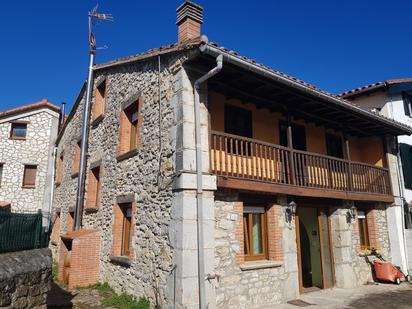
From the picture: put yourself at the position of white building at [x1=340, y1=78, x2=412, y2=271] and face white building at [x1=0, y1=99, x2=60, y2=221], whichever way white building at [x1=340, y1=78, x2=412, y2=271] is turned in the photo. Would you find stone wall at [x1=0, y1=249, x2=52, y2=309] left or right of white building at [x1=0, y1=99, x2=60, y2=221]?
left

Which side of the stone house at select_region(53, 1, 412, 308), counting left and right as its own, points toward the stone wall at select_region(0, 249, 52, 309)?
right

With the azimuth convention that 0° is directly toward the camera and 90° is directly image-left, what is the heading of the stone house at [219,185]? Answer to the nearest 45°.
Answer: approximately 315°

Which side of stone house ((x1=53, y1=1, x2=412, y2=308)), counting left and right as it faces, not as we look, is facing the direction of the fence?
right

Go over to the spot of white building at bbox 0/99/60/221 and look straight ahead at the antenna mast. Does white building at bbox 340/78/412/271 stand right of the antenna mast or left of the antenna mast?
left

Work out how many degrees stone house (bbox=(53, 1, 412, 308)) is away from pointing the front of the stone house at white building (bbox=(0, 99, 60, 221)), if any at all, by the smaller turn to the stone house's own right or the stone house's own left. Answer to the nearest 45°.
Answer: approximately 180°

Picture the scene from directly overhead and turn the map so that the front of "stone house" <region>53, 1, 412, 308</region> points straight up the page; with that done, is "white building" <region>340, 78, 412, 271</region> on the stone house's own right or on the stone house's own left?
on the stone house's own left

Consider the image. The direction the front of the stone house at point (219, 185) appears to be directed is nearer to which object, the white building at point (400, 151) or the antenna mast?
the white building
